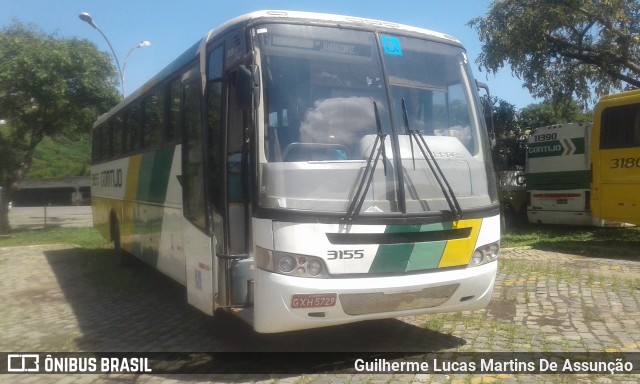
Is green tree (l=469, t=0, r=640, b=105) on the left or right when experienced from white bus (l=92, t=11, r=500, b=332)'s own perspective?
on its left

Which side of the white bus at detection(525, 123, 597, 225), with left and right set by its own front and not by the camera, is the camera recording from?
back

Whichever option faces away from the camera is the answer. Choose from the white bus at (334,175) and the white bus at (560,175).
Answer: the white bus at (560,175)

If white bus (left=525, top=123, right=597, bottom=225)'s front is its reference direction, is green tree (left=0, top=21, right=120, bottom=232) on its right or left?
on its left

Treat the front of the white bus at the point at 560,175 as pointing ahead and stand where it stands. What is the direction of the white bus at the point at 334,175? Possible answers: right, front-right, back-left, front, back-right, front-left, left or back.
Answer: back

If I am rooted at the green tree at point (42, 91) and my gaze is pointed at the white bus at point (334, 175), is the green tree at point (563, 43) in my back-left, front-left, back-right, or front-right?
front-left

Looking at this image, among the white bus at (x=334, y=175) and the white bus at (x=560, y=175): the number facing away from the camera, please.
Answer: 1

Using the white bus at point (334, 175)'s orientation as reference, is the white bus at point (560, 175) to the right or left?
on its left
